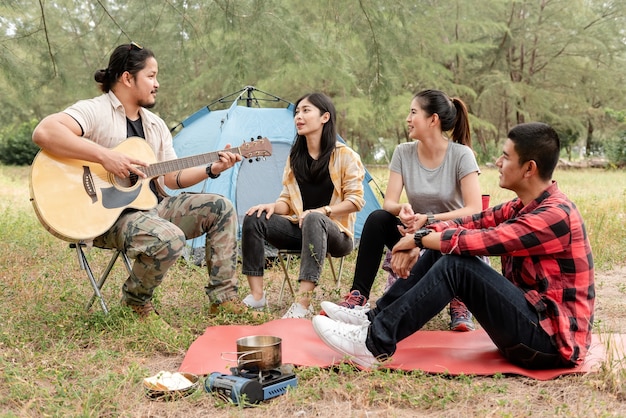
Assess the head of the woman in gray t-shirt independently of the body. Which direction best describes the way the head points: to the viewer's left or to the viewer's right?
to the viewer's left

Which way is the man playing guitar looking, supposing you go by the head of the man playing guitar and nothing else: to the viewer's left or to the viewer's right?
to the viewer's right

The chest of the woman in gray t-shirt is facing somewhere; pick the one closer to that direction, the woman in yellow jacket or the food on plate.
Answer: the food on plate

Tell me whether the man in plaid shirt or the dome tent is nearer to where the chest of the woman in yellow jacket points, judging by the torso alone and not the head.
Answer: the man in plaid shirt

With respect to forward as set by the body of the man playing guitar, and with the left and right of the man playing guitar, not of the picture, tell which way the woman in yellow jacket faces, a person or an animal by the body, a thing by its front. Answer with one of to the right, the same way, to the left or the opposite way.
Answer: to the right

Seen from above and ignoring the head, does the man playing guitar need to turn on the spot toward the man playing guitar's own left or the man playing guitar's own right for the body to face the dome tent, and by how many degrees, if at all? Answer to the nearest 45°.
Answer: approximately 90° to the man playing guitar's own left

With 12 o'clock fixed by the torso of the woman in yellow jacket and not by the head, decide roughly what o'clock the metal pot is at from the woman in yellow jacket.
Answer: The metal pot is roughly at 11 o'clock from the woman in yellow jacket.

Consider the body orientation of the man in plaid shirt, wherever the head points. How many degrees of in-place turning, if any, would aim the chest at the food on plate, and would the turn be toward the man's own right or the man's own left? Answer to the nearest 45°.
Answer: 0° — they already face it

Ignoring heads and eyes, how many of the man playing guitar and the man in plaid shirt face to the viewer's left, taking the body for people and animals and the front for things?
1

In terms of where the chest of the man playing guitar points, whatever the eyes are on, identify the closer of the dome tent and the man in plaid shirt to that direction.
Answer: the man in plaid shirt

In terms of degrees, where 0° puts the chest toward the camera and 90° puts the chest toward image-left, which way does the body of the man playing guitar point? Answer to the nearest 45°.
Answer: approximately 315°

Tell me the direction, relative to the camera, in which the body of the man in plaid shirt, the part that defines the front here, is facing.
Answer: to the viewer's left
